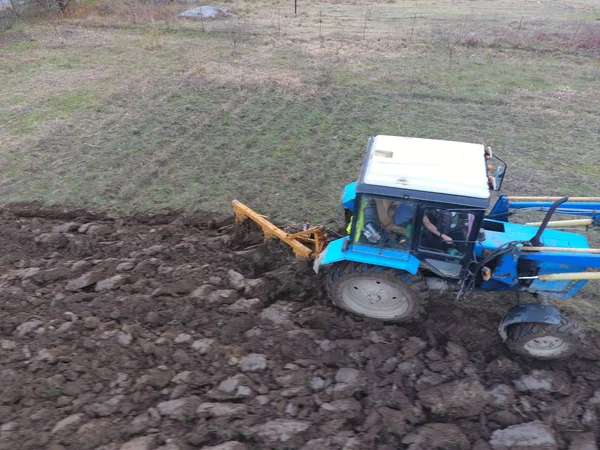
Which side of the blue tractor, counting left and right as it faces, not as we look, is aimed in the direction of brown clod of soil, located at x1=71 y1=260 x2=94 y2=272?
back

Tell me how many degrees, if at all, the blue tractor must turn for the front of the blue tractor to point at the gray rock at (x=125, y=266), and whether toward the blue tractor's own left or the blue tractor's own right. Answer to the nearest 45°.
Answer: approximately 180°

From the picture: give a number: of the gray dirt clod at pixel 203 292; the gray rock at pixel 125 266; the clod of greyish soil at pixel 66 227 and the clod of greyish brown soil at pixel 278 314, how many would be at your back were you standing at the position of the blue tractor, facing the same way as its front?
4

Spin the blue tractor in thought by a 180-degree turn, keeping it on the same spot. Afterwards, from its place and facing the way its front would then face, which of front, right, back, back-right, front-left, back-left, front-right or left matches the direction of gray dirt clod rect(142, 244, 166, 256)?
front

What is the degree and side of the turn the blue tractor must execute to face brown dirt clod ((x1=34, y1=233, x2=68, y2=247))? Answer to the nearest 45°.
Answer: approximately 180°

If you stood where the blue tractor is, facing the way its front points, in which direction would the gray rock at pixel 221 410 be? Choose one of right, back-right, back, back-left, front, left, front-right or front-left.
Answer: back-right

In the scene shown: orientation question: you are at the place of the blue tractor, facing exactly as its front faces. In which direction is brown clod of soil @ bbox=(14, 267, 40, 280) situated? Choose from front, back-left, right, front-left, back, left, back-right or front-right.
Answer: back

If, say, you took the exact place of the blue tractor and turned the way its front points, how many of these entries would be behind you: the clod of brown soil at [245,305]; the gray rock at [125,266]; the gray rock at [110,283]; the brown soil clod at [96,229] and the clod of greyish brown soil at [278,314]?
5

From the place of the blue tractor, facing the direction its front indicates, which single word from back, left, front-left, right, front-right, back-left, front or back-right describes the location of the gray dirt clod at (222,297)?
back

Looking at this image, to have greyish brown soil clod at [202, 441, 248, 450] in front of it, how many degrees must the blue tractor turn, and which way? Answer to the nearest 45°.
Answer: approximately 135° to its right

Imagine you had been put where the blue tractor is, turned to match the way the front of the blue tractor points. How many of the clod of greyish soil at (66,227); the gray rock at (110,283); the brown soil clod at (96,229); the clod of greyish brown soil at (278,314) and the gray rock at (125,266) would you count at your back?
5

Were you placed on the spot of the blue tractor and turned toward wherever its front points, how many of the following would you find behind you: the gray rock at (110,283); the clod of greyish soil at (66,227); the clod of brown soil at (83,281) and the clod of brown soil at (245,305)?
4

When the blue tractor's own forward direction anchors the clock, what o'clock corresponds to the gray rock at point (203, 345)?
The gray rock is roughly at 5 o'clock from the blue tractor.

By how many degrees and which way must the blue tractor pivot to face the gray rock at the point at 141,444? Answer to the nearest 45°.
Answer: approximately 135° to its right

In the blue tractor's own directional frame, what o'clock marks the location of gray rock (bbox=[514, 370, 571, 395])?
The gray rock is roughly at 1 o'clock from the blue tractor.

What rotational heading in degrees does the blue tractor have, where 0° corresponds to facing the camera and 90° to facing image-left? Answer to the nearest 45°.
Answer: approximately 270°
